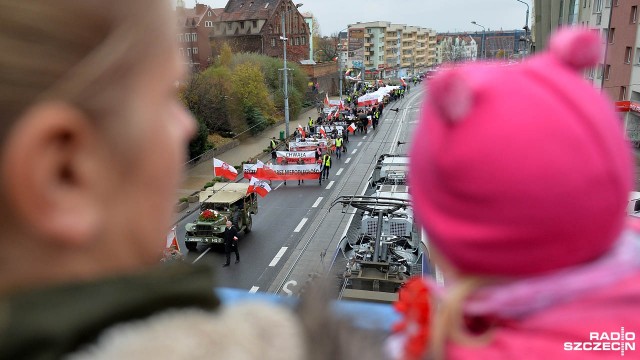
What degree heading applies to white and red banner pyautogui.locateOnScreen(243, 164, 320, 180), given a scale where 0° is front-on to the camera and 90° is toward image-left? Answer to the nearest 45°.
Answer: approximately 0°

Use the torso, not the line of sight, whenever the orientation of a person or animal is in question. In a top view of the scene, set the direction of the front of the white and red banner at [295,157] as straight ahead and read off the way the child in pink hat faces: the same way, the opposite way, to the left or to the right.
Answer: the opposite way

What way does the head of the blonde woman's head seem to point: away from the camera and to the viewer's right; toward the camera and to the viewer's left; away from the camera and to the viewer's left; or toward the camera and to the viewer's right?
away from the camera and to the viewer's right

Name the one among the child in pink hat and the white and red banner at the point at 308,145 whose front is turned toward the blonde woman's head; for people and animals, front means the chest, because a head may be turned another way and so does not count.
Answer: the white and red banner

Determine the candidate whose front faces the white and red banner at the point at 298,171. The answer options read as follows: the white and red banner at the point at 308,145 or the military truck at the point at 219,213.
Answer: the white and red banner at the point at 308,145

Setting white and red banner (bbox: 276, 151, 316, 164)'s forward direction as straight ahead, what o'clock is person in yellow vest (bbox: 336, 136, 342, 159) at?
The person in yellow vest is roughly at 7 o'clock from the white and red banner.

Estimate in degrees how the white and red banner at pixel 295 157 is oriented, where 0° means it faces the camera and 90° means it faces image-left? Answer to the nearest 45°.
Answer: approximately 0°

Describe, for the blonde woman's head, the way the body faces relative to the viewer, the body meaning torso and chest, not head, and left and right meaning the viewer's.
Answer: facing away from the viewer and to the right of the viewer

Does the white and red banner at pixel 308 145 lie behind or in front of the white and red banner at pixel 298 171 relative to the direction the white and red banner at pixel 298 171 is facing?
behind

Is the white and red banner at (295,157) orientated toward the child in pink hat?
yes

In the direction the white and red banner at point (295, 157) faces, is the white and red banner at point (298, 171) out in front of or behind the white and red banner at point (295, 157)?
in front

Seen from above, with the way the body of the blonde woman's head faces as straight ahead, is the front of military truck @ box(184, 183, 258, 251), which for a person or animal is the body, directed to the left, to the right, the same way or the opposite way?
the opposite way

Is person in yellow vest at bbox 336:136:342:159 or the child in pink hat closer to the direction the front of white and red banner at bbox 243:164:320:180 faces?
the child in pink hat

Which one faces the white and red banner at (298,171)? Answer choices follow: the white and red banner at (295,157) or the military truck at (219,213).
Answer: the white and red banner at (295,157)

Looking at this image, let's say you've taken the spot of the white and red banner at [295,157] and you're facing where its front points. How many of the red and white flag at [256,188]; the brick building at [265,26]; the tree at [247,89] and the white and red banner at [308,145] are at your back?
3
